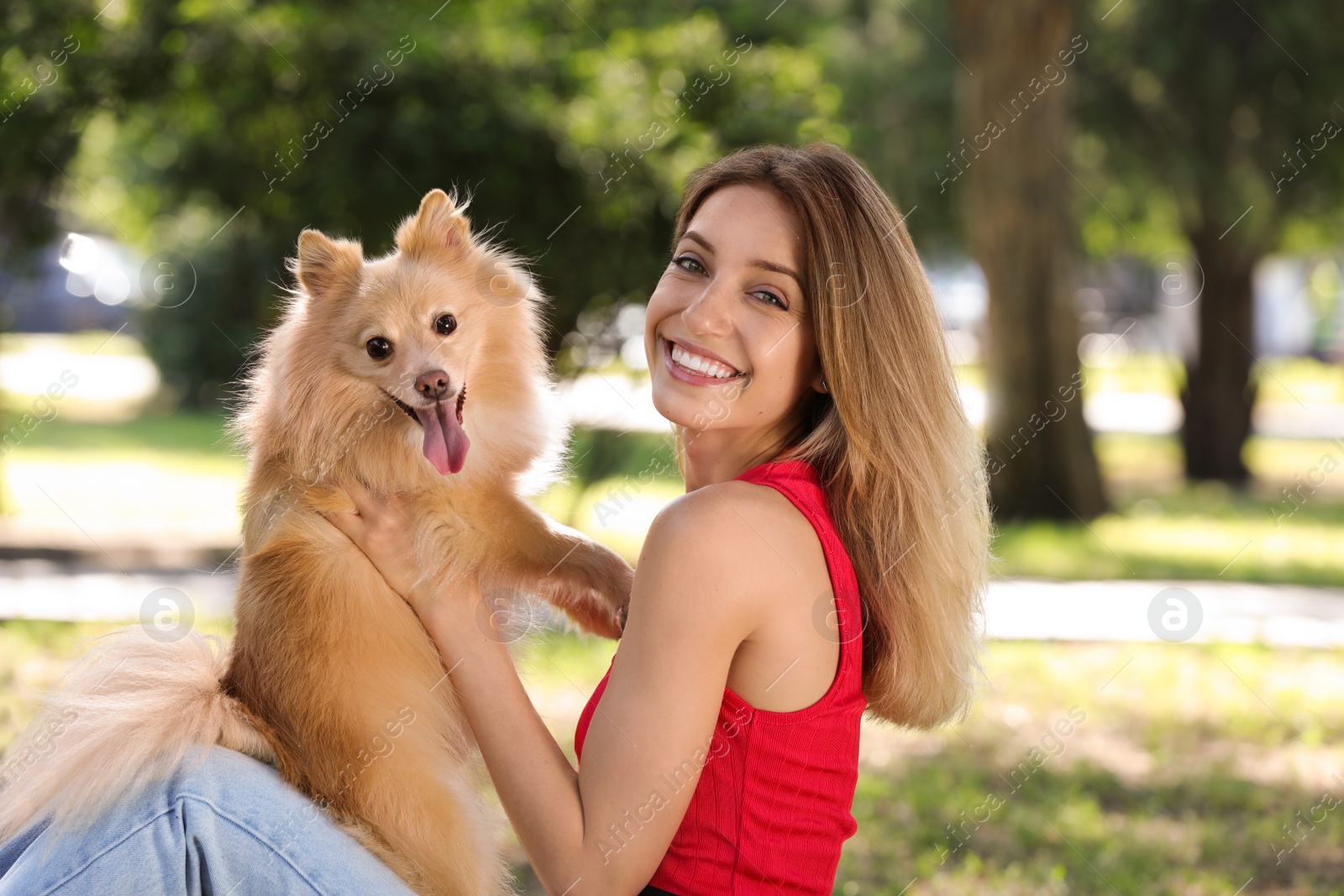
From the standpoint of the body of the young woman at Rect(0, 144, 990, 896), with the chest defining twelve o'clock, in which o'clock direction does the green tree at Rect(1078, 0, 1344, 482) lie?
The green tree is roughly at 4 o'clock from the young woman.

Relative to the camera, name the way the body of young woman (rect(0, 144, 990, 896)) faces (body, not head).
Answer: to the viewer's left
